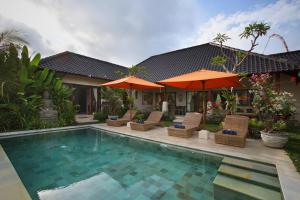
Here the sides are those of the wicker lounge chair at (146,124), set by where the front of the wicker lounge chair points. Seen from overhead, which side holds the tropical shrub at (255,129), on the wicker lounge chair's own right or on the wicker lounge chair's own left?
on the wicker lounge chair's own left

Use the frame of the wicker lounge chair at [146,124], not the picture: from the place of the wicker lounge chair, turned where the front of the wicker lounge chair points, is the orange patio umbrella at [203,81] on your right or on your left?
on your left

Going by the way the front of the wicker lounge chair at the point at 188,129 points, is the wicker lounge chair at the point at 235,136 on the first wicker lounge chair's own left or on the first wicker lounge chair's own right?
on the first wicker lounge chair's own left

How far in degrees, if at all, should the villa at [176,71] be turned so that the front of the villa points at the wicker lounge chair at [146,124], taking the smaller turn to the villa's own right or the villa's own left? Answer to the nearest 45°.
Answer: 0° — it already faces it
